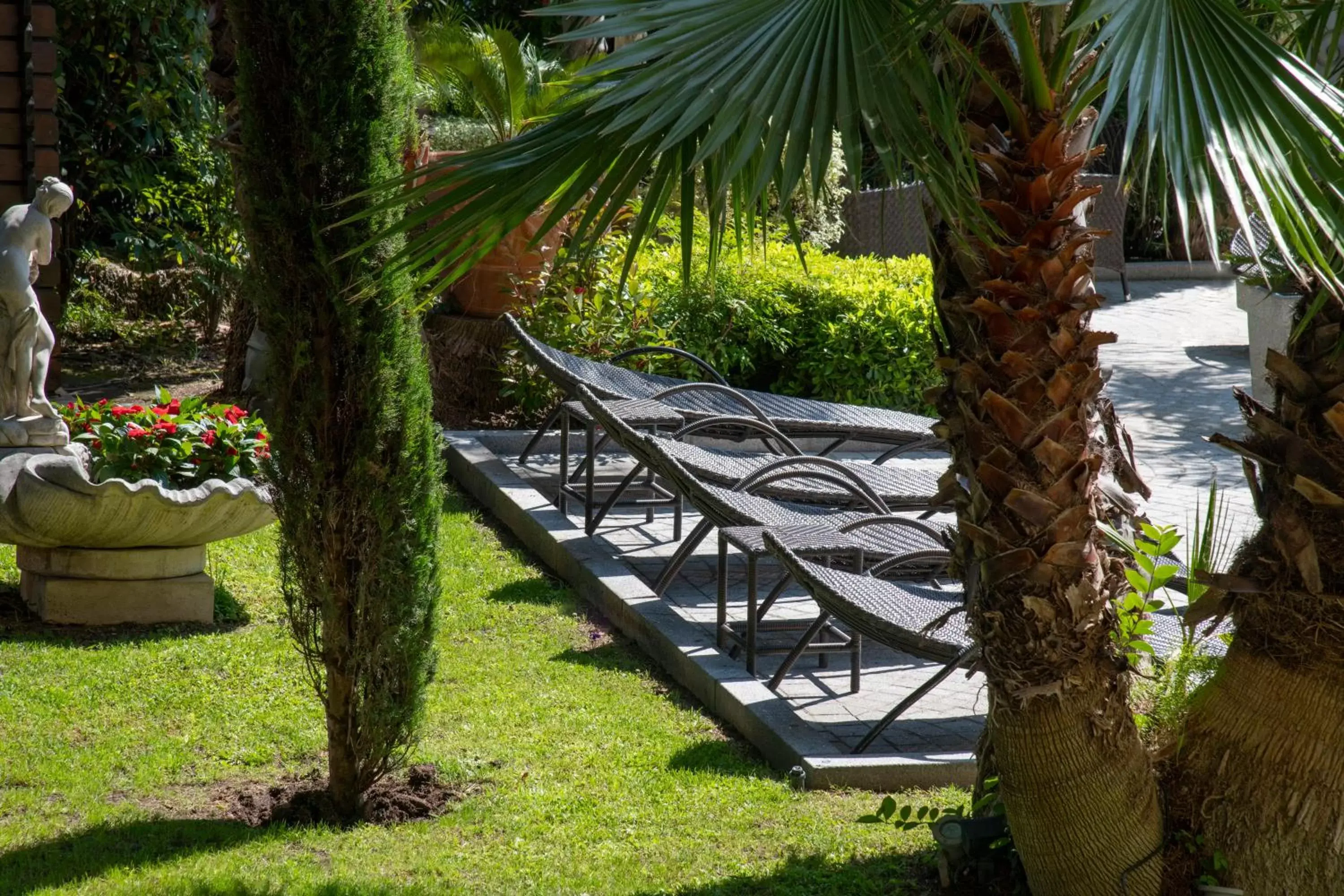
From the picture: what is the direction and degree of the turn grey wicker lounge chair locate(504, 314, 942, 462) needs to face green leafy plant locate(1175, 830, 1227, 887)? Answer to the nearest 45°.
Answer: approximately 90° to its right

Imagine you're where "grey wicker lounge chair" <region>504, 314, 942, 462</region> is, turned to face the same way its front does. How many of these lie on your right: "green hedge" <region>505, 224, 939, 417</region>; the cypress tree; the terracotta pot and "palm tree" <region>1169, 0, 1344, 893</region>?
2

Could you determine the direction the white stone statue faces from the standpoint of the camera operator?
facing to the right of the viewer

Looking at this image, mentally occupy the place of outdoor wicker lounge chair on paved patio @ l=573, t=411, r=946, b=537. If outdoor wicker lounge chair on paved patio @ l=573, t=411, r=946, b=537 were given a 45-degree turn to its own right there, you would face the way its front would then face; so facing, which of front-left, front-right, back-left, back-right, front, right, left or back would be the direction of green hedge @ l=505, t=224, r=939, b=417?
back-left

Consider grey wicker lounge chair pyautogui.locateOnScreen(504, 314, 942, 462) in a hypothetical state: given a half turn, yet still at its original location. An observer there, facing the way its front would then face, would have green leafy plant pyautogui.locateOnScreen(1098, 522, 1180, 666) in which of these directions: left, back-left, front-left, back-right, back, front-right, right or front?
left

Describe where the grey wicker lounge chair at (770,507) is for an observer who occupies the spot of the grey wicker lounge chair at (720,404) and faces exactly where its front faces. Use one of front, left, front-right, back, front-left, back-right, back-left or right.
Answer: right

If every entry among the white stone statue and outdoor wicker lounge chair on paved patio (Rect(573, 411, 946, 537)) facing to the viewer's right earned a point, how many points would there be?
2

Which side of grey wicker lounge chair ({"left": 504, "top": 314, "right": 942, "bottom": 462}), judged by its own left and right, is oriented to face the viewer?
right

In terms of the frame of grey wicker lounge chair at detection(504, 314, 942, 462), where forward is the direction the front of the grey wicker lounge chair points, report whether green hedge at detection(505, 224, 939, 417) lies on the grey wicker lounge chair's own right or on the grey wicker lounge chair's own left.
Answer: on the grey wicker lounge chair's own left

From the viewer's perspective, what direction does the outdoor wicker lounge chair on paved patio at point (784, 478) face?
to the viewer's right

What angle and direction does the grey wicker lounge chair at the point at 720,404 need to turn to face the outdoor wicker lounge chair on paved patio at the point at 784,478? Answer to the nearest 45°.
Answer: approximately 90° to its right

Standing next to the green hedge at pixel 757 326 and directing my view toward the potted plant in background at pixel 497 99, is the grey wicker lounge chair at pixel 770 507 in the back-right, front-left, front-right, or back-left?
back-left

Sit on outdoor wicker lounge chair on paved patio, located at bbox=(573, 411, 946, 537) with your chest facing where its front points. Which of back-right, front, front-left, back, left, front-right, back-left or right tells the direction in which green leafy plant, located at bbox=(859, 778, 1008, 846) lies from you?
right
